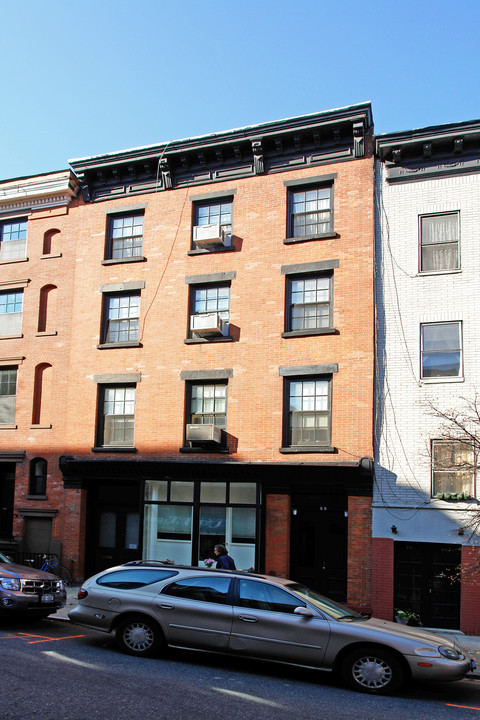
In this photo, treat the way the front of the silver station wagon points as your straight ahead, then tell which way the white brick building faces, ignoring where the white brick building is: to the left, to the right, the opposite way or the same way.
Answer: to the right

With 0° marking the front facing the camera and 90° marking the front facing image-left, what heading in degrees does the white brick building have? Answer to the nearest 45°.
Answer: approximately 0°

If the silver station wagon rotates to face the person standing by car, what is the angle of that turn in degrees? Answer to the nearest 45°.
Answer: approximately 90° to its left

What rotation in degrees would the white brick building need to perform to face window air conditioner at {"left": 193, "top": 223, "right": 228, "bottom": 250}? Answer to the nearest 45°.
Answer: approximately 90° to its right

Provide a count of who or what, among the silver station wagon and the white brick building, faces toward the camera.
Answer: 1

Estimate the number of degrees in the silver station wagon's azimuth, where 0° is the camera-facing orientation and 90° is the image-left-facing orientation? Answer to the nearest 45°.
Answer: approximately 270°

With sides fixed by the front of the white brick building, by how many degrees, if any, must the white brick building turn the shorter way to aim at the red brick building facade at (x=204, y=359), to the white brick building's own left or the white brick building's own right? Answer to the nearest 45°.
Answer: approximately 90° to the white brick building's own right
